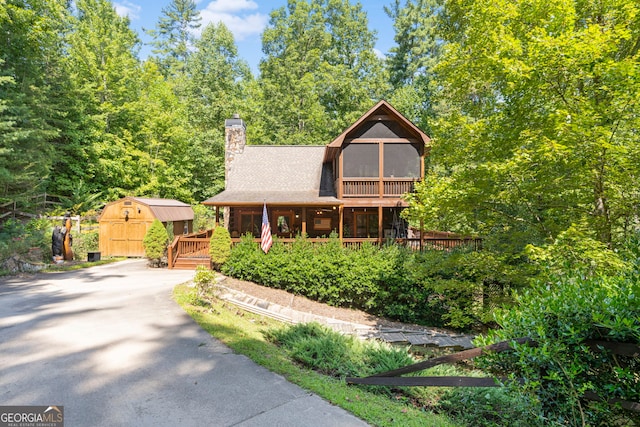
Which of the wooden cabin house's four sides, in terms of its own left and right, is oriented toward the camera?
front

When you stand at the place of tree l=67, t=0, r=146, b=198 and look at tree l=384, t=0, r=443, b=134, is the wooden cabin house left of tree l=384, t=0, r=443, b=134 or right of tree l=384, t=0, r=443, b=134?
right

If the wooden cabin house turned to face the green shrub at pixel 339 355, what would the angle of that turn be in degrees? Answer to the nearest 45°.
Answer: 0° — it already faces it

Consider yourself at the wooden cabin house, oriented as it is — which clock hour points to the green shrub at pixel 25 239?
The green shrub is roughly at 3 o'clock from the wooden cabin house.

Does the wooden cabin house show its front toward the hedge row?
yes

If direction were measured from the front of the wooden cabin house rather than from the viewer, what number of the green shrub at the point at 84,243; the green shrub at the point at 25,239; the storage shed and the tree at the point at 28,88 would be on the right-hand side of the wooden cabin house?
4

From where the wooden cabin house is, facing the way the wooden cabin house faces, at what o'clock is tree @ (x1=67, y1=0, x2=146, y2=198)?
The tree is roughly at 4 o'clock from the wooden cabin house.

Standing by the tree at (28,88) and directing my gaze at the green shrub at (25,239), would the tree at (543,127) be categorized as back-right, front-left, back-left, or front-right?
front-left

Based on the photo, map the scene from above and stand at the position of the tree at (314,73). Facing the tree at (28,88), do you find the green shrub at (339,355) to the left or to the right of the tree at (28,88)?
left

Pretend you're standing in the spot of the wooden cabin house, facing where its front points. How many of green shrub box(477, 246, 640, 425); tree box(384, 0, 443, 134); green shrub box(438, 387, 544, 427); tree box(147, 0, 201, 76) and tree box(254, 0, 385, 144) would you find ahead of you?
2

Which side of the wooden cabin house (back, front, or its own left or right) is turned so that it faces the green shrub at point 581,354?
front

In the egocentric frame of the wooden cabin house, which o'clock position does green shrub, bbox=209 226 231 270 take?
The green shrub is roughly at 2 o'clock from the wooden cabin house.

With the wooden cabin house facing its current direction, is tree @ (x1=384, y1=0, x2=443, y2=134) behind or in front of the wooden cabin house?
behind

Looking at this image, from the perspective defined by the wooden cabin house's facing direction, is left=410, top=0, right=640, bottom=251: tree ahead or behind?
ahead

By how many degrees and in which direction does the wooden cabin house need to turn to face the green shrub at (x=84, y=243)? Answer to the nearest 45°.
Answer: approximately 90° to its right
